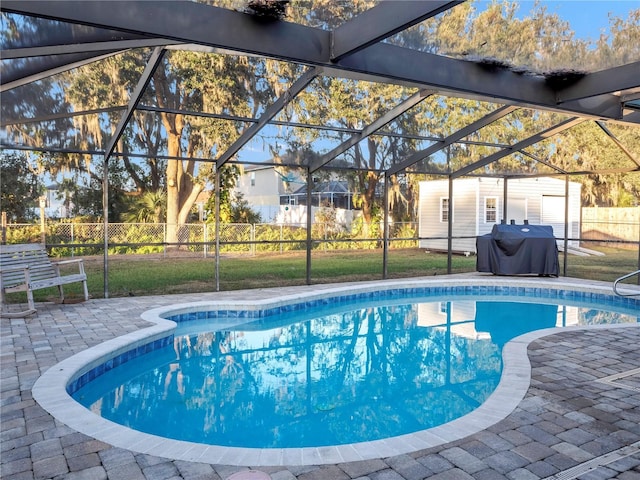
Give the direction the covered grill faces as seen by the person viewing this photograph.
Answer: facing the viewer

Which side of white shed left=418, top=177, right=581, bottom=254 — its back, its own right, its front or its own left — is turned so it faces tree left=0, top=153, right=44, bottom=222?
right

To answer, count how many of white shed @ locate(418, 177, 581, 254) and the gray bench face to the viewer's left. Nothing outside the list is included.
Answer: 0

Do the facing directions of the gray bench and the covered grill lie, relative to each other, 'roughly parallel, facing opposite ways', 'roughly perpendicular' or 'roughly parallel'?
roughly perpendicular

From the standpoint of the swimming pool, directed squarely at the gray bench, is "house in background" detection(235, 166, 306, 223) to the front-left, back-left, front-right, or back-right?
front-right

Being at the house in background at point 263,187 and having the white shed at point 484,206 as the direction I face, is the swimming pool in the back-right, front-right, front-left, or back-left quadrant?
front-right

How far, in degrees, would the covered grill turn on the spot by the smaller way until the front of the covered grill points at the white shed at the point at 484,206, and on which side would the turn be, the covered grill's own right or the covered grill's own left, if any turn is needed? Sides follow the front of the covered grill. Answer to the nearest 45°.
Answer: approximately 180°

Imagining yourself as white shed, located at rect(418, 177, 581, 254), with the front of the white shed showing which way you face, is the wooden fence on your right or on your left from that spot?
on your left

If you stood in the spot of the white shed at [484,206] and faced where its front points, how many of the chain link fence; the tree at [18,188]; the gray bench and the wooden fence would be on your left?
1

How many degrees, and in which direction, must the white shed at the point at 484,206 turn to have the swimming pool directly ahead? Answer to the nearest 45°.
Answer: approximately 45° to its right

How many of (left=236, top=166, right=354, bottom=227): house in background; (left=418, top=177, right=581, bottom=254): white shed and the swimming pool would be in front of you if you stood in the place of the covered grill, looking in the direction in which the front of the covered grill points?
1

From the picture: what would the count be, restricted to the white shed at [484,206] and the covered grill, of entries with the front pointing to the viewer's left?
0

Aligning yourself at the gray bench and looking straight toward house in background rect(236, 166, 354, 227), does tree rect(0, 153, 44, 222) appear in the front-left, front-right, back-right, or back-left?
front-left

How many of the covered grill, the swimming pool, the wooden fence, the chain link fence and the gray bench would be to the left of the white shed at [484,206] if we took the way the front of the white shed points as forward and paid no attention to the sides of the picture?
1

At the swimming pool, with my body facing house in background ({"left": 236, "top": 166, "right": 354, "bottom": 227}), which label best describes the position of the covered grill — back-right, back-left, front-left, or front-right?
front-right
